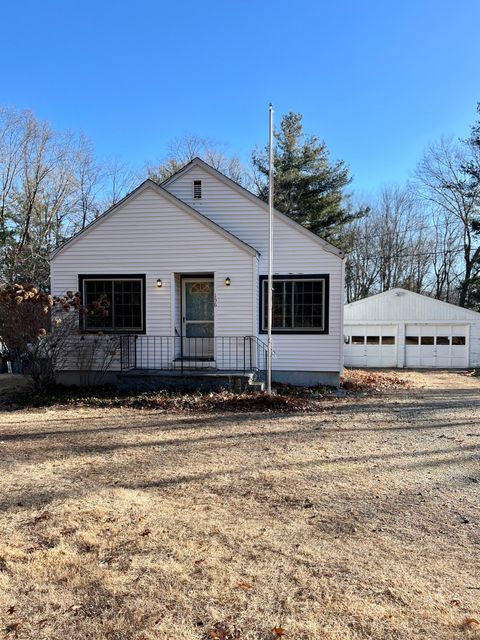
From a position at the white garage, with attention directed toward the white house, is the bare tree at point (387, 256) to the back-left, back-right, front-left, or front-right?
back-right

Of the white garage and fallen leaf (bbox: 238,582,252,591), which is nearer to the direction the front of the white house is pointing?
the fallen leaf

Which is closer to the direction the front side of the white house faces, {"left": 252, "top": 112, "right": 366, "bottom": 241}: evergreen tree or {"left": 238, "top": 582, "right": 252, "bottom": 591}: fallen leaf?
the fallen leaf

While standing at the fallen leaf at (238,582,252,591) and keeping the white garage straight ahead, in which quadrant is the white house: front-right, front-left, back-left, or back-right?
front-left

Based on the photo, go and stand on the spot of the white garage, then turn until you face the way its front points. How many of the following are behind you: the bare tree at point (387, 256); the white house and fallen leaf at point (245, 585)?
1

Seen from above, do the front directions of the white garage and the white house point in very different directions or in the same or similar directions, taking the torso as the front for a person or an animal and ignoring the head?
same or similar directions

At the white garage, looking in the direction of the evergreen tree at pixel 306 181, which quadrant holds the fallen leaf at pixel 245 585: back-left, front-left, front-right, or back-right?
back-left

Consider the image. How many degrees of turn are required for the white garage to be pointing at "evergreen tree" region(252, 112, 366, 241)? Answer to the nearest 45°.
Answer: approximately 135° to its right

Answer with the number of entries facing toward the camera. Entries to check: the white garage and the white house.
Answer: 2

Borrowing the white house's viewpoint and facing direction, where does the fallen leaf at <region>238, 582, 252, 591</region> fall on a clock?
The fallen leaf is roughly at 12 o'clock from the white house.

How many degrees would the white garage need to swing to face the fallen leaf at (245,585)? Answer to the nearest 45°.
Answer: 0° — it already faces it

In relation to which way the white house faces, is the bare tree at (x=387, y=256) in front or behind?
behind

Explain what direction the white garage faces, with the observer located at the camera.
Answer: facing the viewer
